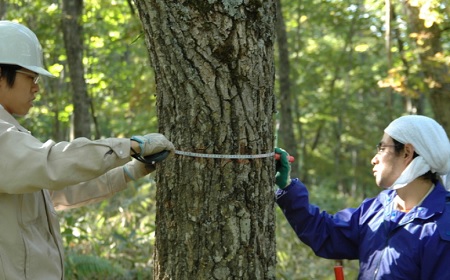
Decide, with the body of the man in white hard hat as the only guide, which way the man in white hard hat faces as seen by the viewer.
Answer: to the viewer's right

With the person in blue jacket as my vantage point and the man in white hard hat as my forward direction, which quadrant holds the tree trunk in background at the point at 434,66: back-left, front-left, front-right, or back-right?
back-right

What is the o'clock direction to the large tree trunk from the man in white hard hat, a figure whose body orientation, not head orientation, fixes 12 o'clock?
The large tree trunk is roughly at 12 o'clock from the man in white hard hat.

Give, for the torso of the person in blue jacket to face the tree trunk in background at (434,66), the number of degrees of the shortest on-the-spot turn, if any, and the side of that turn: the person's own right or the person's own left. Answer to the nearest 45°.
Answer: approximately 135° to the person's own right

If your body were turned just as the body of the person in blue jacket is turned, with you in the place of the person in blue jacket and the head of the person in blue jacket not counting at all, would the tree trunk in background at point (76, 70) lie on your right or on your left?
on your right

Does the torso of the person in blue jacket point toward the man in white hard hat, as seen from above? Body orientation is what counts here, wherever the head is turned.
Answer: yes

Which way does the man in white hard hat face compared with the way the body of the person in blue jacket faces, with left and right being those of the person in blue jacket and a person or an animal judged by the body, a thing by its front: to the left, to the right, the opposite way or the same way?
the opposite way

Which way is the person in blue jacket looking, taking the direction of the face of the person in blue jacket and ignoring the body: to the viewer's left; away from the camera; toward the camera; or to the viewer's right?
to the viewer's left

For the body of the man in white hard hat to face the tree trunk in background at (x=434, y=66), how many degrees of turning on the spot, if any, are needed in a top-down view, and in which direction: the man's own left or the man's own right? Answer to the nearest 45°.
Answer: approximately 45° to the man's own left

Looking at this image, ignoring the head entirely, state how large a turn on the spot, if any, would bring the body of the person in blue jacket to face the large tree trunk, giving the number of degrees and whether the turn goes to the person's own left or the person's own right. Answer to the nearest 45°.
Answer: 0° — they already face it

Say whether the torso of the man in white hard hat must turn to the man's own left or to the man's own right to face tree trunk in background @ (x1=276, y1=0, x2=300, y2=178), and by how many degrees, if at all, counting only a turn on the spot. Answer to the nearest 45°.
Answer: approximately 45° to the man's own left

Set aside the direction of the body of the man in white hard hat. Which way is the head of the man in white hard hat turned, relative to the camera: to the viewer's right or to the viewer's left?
to the viewer's right
